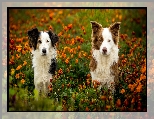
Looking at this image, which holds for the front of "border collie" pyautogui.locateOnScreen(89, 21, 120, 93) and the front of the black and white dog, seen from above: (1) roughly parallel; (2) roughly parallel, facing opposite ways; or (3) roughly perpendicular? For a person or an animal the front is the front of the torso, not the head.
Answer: roughly parallel

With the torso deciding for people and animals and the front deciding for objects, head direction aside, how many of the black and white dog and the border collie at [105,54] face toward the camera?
2

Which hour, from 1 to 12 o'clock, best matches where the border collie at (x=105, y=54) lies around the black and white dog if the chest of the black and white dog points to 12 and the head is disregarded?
The border collie is roughly at 9 o'clock from the black and white dog.

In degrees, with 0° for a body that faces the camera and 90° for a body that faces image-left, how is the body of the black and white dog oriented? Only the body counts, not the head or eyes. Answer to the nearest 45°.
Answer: approximately 0°

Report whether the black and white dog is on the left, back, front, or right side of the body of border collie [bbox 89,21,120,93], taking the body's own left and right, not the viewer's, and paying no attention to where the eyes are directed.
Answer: right

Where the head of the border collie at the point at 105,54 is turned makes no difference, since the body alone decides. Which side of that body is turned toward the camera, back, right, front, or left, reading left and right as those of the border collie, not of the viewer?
front
